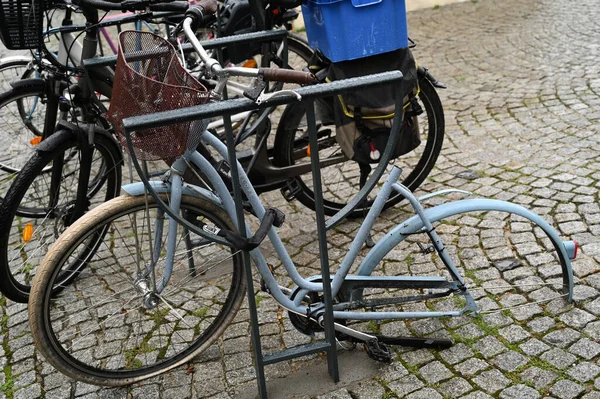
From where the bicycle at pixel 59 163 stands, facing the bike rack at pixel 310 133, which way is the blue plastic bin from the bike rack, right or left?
left

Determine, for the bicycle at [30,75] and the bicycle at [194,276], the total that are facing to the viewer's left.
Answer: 2

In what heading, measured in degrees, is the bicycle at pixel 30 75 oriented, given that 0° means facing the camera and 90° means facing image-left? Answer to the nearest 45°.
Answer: approximately 90°

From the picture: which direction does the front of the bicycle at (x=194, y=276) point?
to the viewer's left
